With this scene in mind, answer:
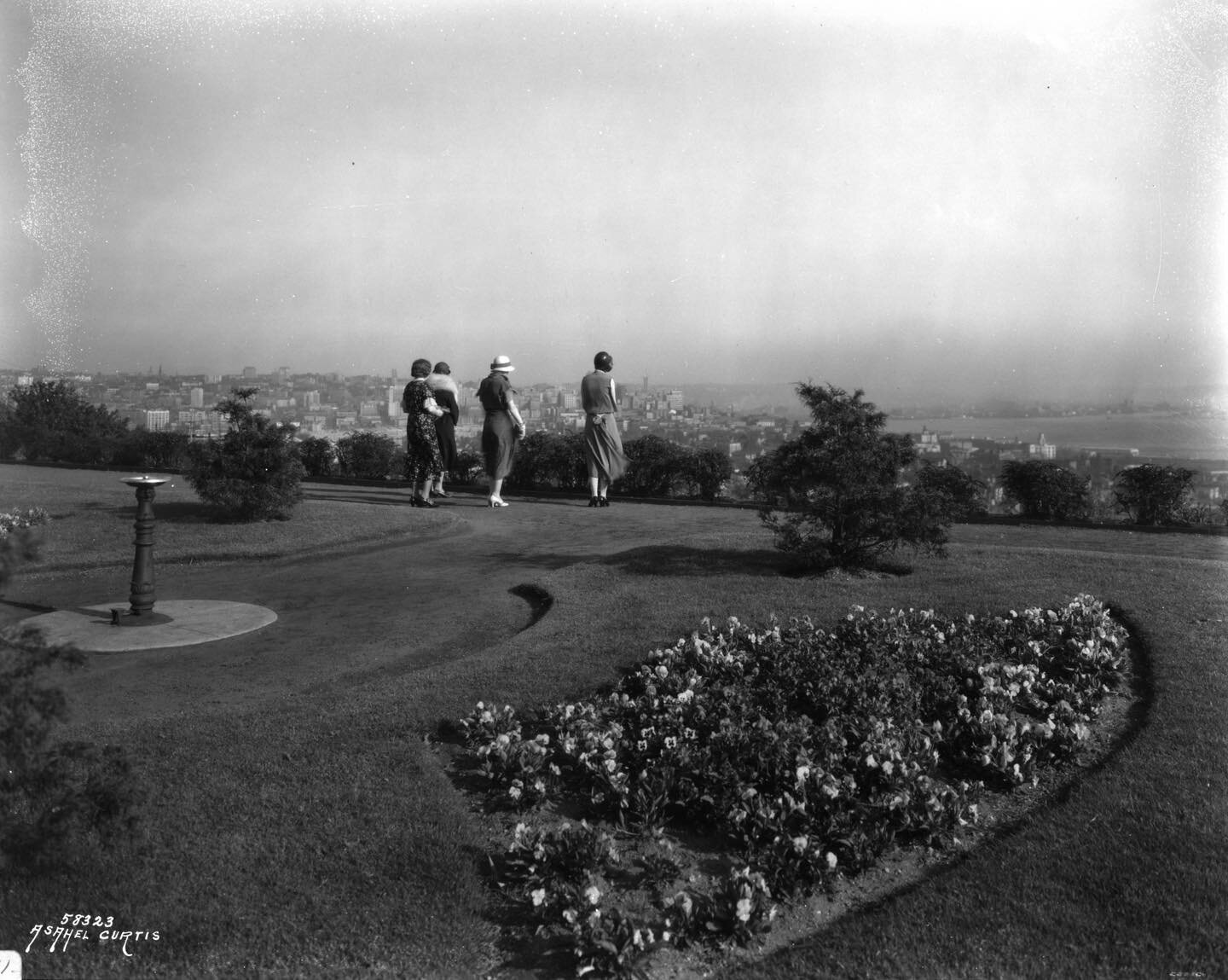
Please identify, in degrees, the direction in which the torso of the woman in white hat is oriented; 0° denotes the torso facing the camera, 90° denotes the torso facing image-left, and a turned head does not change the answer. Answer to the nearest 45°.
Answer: approximately 225°

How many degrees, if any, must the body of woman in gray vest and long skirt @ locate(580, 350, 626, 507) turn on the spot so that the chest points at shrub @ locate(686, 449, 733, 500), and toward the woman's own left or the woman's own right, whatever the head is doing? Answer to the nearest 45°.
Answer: approximately 45° to the woman's own right

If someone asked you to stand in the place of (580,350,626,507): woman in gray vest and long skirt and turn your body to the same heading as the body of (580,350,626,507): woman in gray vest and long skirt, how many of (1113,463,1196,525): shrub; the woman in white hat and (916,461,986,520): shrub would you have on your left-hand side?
1

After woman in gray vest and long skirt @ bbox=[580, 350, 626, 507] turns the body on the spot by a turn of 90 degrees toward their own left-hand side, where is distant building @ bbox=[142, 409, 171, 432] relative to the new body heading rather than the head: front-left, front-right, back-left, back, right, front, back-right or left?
front-right

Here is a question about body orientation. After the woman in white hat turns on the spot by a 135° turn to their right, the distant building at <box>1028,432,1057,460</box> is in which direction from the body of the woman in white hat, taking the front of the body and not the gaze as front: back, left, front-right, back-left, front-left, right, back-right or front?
left

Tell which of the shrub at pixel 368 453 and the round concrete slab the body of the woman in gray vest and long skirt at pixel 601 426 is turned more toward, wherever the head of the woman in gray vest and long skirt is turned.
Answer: the shrub

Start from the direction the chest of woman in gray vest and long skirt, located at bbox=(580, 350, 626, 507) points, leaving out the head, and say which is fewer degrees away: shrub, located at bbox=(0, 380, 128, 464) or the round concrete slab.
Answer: the shrub

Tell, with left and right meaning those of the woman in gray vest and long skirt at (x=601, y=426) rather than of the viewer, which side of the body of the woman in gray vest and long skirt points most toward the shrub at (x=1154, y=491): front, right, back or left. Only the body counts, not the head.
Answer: right

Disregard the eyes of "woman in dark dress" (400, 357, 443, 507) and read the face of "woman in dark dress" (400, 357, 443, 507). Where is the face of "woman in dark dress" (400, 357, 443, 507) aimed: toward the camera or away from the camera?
away from the camera

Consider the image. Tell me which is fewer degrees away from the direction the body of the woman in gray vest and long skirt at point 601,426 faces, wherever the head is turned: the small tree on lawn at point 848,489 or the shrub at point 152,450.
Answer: the shrub

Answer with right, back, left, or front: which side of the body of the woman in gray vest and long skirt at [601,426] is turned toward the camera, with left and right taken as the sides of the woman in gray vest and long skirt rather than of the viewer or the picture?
back

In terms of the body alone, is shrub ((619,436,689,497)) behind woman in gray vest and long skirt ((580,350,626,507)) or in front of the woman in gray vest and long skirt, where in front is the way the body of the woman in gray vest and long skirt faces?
in front

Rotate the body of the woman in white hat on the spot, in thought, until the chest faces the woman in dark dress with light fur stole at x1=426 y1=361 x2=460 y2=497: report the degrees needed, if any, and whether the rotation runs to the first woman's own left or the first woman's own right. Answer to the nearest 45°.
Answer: approximately 90° to the first woman's own left

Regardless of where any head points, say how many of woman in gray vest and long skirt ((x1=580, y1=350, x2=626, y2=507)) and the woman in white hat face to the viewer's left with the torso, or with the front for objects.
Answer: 0
